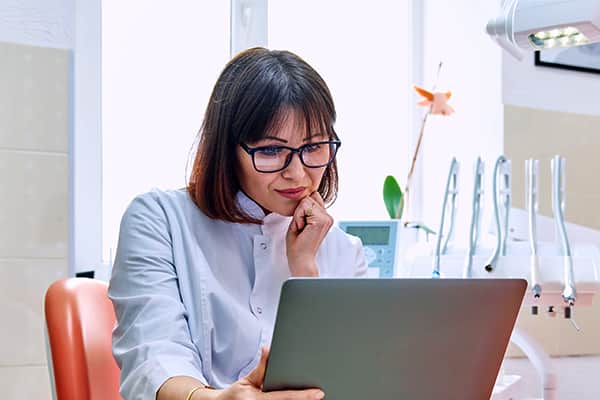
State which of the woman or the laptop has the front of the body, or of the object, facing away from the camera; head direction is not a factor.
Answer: the laptop

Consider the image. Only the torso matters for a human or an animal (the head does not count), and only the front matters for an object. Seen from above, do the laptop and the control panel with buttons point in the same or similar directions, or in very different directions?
very different directions

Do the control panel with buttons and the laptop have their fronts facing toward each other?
yes

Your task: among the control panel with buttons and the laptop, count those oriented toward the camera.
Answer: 1

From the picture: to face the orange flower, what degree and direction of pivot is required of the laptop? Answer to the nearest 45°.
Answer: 0° — it already faces it

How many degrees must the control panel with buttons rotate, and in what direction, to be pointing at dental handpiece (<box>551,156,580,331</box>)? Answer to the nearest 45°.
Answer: approximately 45° to its left

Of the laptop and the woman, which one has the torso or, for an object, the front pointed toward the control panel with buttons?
the laptop

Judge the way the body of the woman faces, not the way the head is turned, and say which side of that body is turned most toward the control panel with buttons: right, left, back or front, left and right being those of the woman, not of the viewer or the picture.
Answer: left

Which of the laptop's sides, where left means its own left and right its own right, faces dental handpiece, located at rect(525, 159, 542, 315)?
front

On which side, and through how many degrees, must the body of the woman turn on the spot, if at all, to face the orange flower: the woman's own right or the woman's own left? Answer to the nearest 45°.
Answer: approximately 90° to the woman's own left

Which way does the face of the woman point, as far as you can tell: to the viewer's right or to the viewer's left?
to the viewer's right

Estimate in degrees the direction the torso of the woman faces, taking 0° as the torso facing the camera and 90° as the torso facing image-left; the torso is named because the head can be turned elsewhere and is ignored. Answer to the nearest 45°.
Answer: approximately 315°

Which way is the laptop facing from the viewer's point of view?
away from the camera
